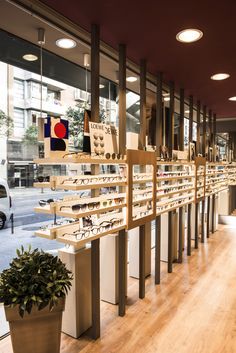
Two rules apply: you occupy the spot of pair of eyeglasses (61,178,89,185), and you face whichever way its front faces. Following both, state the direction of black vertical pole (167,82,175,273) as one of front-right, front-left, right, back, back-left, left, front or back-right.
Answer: left

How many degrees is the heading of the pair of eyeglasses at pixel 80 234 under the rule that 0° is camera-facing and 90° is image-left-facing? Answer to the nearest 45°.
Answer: approximately 315°

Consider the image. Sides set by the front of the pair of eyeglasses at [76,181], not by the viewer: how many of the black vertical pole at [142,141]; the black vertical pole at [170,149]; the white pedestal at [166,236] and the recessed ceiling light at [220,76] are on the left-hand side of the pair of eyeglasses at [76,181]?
4

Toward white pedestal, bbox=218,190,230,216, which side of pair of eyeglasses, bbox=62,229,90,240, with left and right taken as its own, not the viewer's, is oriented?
left

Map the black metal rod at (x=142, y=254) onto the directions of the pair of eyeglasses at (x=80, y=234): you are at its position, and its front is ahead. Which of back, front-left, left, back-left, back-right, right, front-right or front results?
left

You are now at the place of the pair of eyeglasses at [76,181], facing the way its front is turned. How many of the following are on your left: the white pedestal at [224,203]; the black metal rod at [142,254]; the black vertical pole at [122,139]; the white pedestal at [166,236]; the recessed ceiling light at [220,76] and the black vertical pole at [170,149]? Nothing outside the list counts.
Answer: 6

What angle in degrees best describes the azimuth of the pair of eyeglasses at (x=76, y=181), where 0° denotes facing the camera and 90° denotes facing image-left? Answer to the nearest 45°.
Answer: approximately 315°

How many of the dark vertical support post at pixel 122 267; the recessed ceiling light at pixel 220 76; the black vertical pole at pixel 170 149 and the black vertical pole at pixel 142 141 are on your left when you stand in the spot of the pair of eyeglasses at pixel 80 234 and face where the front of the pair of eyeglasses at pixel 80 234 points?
4

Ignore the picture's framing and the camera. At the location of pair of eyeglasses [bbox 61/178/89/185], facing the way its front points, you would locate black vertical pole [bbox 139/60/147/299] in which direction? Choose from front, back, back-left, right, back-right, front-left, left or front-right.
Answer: left

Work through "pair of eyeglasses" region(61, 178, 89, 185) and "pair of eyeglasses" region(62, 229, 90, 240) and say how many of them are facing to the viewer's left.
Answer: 0

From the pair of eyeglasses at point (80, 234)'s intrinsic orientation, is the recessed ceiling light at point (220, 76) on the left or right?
on its left

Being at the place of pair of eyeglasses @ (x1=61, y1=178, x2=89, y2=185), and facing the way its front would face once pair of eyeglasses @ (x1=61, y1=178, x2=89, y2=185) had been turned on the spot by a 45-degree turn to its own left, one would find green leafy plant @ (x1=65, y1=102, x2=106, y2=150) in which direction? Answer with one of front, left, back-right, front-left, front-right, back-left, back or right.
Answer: left
